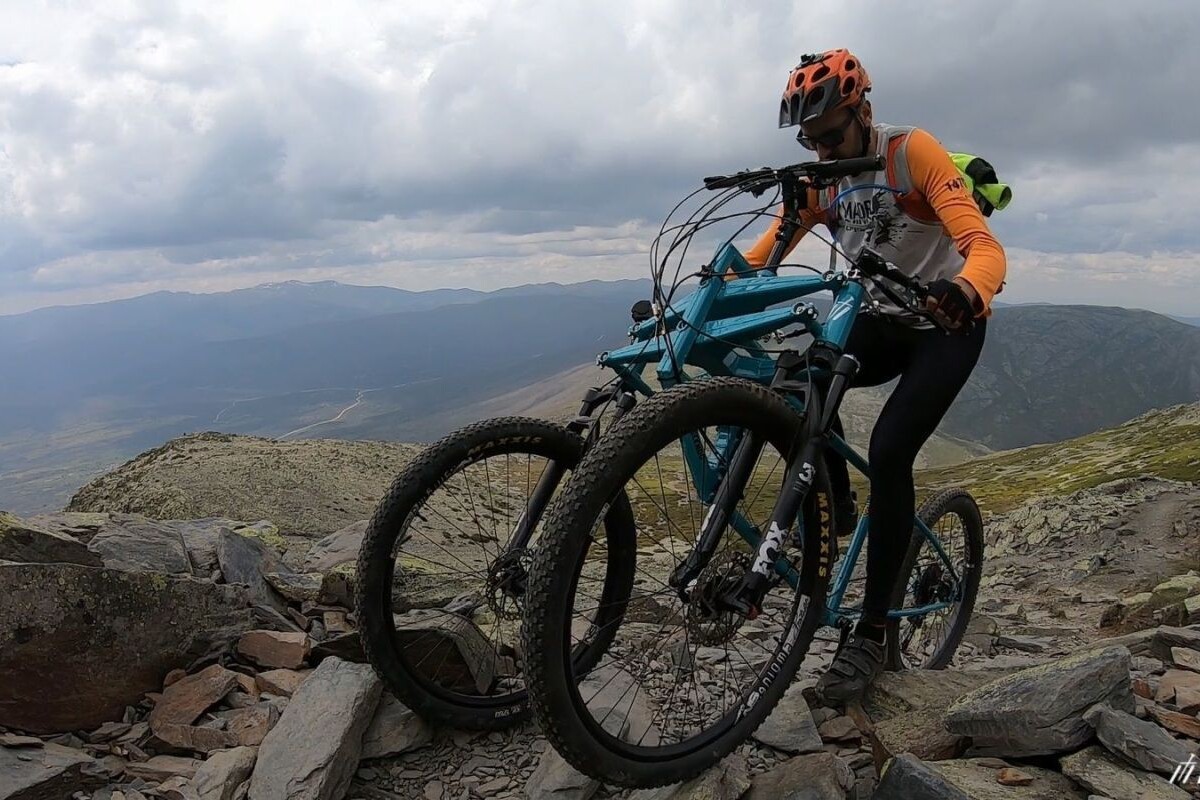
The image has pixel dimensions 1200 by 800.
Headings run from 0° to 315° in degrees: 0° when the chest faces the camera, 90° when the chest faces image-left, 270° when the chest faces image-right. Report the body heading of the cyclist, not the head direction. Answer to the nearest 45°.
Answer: approximately 45°

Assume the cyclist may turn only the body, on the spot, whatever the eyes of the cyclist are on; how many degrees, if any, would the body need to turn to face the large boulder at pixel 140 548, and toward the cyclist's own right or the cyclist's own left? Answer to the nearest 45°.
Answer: approximately 45° to the cyclist's own right

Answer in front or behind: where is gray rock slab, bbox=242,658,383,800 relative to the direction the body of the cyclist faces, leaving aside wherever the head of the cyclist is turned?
in front

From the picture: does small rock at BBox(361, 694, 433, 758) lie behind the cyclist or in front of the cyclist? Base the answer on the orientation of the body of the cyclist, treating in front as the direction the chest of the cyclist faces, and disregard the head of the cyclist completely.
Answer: in front

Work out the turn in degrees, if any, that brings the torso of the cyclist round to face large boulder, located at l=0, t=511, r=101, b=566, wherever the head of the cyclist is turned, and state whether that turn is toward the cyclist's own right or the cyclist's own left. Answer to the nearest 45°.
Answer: approximately 45° to the cyclist's own right
